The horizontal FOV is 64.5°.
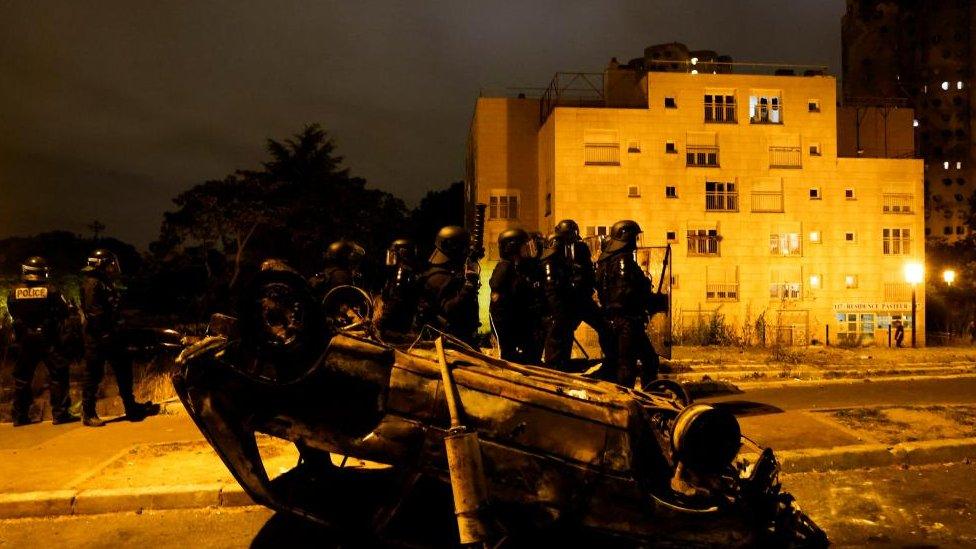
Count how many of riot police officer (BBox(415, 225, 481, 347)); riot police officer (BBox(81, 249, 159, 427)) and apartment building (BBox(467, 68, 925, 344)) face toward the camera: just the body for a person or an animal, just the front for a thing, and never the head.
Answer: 1

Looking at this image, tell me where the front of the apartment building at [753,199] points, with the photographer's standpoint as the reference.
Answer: facing the viewer

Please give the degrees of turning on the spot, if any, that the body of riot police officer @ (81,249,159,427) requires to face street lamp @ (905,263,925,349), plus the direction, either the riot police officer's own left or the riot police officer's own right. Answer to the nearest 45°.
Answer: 0° — they already face it

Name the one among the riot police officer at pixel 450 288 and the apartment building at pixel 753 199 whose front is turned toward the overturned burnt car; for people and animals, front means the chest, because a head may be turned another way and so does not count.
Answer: the apartment building

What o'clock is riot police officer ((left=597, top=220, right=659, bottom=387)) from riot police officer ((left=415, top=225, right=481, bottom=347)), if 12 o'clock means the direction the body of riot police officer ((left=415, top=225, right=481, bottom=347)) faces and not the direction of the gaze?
riot police officer ((left=597, top=220, right=659, bottom=387)) is roughly at 1 o'clock from riot police officer ((left=415, top=225, right=481, bottom=347)).

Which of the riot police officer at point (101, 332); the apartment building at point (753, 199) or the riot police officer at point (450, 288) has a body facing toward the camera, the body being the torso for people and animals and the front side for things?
the apartment building

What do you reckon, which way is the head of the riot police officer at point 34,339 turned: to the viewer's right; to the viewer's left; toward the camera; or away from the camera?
away from the camera

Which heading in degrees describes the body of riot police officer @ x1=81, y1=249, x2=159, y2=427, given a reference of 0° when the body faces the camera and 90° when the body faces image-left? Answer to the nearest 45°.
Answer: approximately 270°

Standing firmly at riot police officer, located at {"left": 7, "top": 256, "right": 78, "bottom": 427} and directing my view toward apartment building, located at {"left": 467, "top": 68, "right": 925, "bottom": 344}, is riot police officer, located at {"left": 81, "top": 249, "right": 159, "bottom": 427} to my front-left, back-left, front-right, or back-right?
front-right

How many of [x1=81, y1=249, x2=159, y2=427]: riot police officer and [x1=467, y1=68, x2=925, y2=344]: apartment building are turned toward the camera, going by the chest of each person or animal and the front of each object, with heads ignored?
1

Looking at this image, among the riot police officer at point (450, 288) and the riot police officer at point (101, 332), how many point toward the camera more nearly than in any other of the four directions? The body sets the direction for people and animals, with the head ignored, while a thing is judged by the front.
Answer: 0

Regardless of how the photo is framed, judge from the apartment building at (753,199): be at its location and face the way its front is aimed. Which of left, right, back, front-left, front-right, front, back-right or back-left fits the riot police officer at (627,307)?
front

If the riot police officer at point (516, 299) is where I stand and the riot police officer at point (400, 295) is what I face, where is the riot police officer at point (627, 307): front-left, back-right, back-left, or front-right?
back-left
